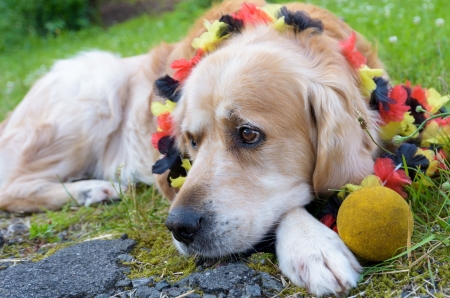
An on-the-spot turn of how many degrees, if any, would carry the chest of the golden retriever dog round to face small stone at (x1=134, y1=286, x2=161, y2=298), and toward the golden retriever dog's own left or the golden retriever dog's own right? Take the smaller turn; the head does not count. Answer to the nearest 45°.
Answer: approximately 90° to the golden retriever dog's own right

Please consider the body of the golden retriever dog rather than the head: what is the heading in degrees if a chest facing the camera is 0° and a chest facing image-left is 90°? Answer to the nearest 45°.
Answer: approximately 315°
